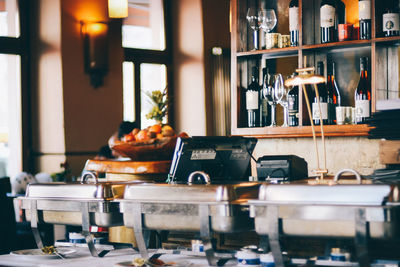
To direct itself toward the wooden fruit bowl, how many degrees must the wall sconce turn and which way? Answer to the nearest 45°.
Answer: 0° — it already faces it

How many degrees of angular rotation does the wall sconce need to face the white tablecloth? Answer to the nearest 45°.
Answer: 0° — it already faces it

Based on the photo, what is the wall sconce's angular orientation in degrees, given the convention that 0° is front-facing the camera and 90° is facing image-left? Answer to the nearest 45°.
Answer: approximately 0°

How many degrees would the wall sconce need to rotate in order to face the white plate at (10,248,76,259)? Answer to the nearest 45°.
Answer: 0° — it already faces it

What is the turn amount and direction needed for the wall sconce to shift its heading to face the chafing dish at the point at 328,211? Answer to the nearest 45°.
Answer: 0° — it already faces it

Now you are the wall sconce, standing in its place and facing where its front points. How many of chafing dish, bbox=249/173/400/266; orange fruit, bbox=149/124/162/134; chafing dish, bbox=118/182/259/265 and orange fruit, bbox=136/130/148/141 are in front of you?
4
